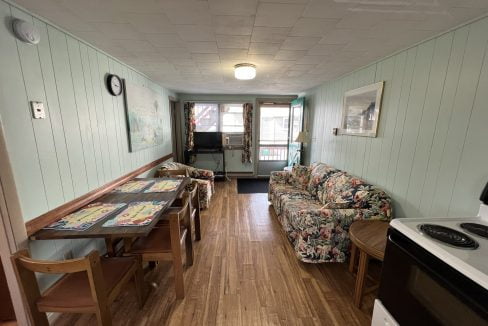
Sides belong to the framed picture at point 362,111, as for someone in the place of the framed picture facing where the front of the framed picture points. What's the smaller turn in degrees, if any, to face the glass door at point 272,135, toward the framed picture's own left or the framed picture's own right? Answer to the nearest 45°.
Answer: approximately 90° to the framed picture's own right

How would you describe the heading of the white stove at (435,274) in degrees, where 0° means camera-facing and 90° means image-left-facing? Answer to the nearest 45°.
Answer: approximately 45°

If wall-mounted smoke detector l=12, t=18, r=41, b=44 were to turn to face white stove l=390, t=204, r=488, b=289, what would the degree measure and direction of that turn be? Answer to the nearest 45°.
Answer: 0° — it already faces it

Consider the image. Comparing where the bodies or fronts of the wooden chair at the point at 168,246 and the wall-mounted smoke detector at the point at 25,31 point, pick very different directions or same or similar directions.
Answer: very different directions

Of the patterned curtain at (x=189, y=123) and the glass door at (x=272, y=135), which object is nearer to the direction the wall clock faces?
the glass door

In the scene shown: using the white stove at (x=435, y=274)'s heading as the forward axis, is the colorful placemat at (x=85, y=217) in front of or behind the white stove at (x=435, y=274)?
in front

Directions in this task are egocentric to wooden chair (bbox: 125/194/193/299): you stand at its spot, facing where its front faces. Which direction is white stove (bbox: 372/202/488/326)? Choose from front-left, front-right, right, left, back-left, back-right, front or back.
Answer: back-left

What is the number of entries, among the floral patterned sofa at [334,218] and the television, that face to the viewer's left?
1

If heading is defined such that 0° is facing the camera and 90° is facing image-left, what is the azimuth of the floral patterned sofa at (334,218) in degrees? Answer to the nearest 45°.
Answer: approximately 90°

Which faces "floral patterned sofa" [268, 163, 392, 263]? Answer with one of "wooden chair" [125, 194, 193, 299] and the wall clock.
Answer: the wall clock

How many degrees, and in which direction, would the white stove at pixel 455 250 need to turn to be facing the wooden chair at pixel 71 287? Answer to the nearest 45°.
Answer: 0° — it already faces it
